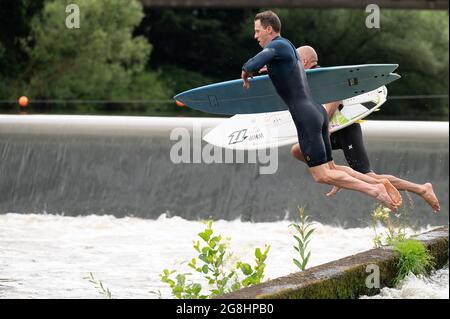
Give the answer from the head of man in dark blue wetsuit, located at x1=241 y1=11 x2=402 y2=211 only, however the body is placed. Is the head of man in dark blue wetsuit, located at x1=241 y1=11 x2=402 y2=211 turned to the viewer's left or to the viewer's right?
to the viewer's left

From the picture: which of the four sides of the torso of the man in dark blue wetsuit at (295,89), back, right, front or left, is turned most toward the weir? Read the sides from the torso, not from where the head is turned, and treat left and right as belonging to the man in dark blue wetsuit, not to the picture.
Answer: right

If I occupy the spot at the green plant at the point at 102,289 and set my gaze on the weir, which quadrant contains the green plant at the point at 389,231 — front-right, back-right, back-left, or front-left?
front-right

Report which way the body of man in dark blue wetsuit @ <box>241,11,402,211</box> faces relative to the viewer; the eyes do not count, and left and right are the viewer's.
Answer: facing to the left of the viewer

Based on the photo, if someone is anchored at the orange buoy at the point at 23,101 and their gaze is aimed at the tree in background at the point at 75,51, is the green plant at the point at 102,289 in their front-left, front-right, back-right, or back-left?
back-right

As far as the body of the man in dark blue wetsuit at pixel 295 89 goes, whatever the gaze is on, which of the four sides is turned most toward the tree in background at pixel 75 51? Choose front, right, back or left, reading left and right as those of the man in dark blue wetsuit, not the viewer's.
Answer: right

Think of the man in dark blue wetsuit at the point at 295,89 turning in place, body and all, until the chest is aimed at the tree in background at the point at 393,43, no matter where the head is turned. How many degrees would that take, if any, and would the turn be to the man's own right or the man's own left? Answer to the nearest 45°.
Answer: approximately 90° to the man's own right

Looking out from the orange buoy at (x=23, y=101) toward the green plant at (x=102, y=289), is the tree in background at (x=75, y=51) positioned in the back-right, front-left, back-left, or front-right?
back-left

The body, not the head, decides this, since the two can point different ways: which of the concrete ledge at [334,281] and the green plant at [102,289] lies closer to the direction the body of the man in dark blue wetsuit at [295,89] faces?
the green plant
